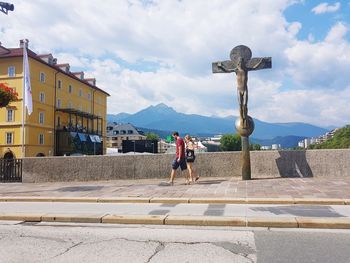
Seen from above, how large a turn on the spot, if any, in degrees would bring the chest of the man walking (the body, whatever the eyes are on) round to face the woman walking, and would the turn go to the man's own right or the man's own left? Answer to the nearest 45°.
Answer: approximately 135° to the man's own right

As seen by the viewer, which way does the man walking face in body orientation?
to the viewer's left

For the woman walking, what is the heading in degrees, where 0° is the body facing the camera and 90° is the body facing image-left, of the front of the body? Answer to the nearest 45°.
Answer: approximately 90°

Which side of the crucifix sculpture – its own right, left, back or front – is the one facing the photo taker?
front

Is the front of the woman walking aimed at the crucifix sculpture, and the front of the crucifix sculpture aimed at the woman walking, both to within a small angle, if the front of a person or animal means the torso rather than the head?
no

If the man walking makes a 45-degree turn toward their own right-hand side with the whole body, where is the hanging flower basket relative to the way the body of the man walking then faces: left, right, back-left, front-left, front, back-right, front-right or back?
front-left

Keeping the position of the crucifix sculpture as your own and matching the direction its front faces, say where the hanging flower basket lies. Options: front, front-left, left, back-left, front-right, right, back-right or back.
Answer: right

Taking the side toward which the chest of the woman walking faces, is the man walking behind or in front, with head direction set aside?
in front

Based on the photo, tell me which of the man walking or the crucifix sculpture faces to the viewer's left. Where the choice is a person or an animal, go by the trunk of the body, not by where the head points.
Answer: the man walking

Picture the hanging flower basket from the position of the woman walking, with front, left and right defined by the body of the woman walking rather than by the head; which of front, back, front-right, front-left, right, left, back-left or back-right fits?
front

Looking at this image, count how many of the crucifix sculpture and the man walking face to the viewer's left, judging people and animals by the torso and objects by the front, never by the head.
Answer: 1
